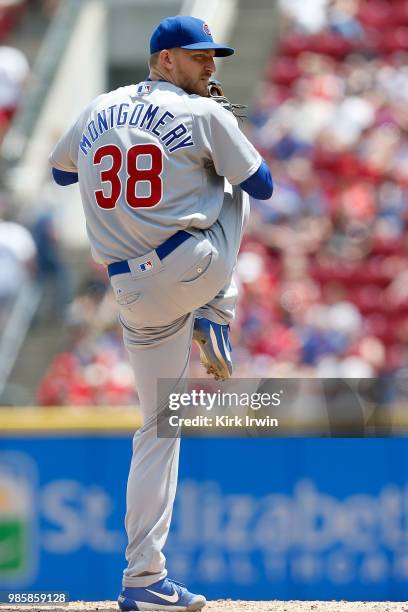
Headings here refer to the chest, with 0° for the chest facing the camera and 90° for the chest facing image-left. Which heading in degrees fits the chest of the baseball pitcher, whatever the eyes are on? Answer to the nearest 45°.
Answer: approximately 225°

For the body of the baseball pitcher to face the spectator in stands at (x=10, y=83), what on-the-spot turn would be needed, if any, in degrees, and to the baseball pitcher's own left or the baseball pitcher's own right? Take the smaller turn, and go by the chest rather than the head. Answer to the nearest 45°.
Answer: approximately 45° to the baseball pitcher's own left

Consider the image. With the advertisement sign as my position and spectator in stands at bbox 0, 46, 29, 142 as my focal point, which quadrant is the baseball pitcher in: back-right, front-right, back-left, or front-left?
back-left

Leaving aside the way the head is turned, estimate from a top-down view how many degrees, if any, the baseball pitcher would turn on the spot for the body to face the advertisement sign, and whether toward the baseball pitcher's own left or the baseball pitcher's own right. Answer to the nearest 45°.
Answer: approximately 45° to the baseball pitcher's own left

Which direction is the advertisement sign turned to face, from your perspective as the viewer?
facing the viewer

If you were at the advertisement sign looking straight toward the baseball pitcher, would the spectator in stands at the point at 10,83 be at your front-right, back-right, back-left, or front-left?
back-right

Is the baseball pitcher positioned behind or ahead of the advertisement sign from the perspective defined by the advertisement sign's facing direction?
ahead

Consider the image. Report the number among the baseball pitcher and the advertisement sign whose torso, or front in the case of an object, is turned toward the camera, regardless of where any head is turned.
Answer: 1
